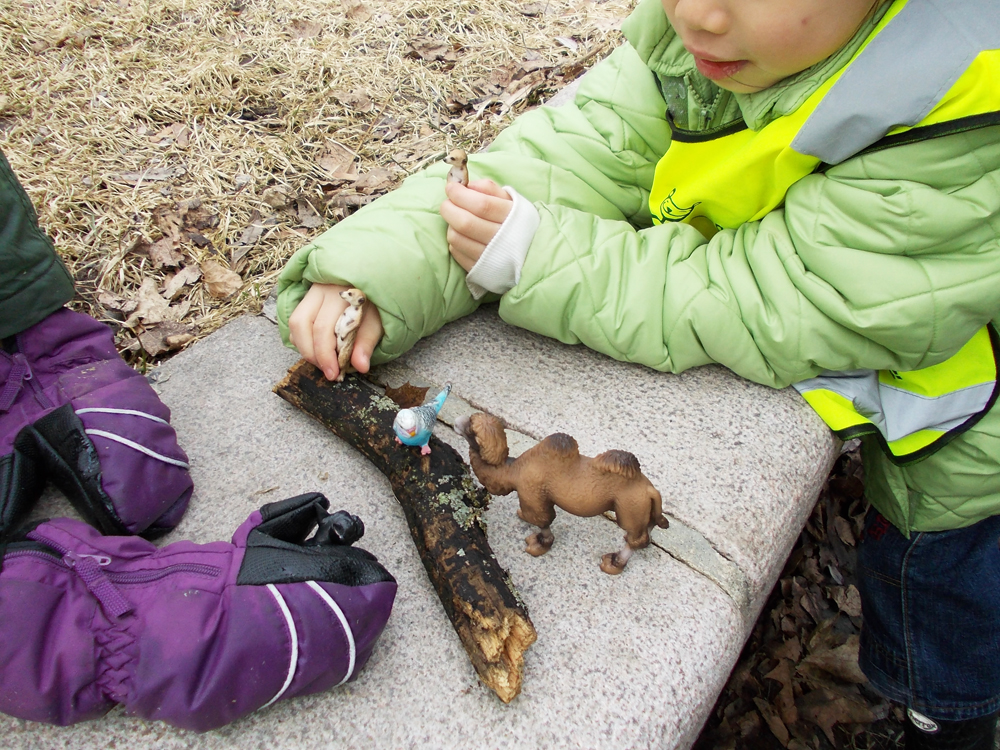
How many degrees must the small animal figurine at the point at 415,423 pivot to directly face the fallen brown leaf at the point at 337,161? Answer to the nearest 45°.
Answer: approximately 135° to its right

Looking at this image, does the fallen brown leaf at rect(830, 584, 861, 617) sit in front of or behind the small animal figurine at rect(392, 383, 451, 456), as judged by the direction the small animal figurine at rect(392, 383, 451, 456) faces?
behind

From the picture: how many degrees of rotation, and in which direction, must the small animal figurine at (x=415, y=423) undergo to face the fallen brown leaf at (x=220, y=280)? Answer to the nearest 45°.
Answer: approximately 90° to its right

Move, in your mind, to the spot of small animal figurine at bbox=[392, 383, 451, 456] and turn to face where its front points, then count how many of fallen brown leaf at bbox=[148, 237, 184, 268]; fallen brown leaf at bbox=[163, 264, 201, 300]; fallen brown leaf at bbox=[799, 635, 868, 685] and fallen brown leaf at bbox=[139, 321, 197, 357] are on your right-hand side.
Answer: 3

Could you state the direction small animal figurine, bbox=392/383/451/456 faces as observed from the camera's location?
facing the viewer and to the left of the viewer

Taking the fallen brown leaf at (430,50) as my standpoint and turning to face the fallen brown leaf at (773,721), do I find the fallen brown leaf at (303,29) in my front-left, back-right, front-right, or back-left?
back-right

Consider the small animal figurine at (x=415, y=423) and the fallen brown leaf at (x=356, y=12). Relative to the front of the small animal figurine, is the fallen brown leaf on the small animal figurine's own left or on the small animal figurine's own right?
on the small animal figurine's own right

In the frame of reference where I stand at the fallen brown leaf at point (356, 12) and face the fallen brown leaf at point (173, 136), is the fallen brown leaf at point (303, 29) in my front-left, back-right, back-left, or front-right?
front-right

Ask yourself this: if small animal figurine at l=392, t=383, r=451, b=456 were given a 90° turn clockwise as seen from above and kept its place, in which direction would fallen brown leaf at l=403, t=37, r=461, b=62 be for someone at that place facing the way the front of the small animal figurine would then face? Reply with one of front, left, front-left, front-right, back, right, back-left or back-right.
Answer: front-right

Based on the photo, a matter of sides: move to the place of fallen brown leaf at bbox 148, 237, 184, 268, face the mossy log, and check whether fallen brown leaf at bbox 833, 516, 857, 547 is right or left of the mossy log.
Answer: left

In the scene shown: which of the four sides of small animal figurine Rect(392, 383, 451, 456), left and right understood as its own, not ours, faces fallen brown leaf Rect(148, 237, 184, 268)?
right

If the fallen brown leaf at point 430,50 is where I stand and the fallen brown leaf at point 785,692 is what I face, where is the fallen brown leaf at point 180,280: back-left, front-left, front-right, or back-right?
front-right

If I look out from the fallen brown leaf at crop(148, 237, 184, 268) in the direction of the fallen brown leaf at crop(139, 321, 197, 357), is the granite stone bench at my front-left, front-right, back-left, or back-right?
front-left

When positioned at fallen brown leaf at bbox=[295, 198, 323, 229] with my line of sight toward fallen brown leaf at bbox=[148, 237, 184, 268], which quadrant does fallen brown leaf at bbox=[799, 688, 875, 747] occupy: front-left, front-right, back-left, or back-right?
back-left

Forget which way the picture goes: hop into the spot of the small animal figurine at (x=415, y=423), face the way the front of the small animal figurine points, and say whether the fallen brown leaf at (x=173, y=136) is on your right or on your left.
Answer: on your right

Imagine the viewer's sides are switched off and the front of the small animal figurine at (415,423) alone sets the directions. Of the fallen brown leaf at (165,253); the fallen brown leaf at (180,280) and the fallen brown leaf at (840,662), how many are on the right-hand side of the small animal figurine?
2
